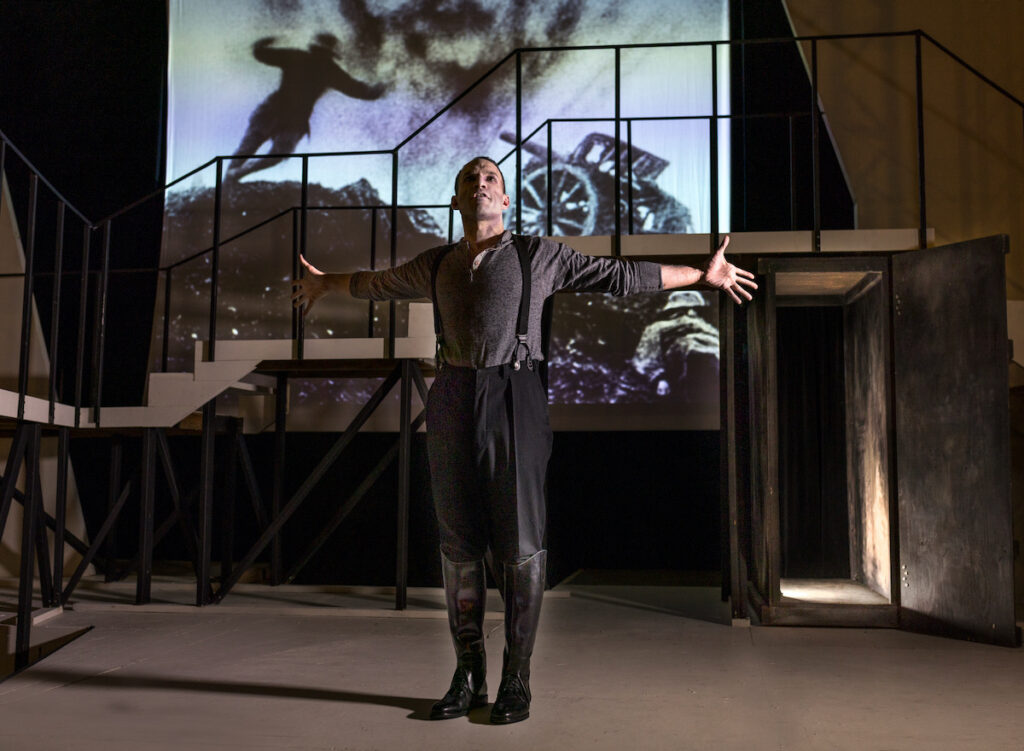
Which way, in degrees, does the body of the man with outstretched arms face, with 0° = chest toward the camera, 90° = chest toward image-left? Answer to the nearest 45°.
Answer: approximately 0°
